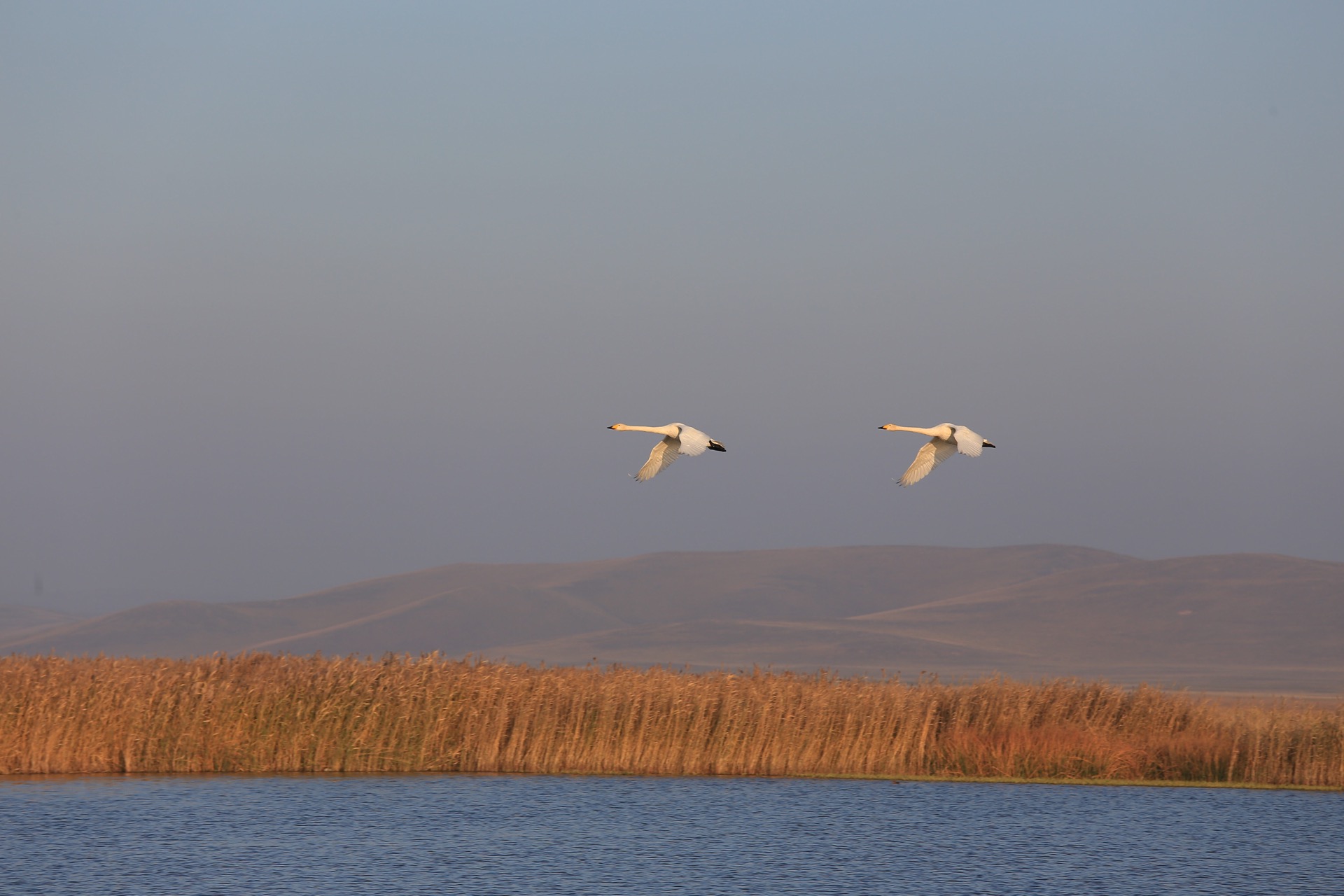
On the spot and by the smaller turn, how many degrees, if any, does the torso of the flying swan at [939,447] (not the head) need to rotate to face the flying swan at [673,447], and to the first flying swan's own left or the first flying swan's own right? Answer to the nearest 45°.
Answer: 0° — it already faces it

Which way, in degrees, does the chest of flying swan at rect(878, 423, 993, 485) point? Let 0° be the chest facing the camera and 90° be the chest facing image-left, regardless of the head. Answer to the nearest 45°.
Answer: approximately 90°

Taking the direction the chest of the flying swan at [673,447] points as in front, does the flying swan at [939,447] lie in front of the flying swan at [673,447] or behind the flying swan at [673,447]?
behind

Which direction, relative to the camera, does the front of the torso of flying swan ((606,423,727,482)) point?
to the viewer's left

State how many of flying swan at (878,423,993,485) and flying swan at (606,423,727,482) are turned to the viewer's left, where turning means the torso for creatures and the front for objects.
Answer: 2
